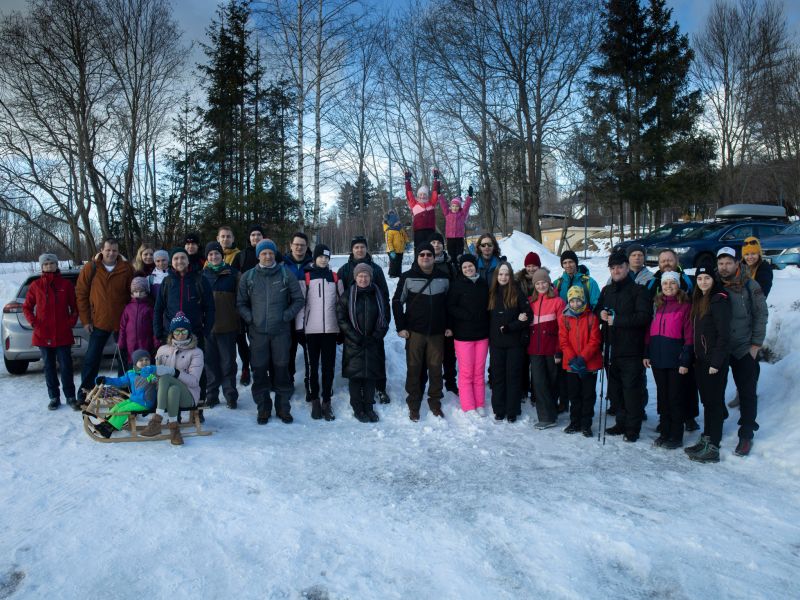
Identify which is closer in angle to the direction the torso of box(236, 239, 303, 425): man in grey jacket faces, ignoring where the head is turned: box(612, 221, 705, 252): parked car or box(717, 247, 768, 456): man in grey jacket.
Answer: the man in grey jacket

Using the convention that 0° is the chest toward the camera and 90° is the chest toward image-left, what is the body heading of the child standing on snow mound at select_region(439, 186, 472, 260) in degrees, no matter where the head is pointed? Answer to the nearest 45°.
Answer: approximately 0°

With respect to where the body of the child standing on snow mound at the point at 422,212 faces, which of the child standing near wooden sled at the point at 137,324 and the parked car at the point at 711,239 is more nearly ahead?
the child standing near wooden sled

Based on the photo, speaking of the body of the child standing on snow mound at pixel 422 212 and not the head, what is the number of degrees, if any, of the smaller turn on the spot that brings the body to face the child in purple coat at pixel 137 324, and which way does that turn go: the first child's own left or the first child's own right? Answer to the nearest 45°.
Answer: approximately 45° to the first child's own right

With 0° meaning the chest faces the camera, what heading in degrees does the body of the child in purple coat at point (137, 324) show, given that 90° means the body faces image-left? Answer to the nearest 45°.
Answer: approximately 0°

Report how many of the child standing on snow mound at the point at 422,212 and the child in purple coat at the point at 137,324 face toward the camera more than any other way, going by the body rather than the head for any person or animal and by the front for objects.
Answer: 2

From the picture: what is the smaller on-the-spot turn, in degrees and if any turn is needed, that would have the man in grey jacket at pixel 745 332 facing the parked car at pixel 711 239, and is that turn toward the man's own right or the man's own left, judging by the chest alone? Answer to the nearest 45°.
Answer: approximately 135° to the man's own right

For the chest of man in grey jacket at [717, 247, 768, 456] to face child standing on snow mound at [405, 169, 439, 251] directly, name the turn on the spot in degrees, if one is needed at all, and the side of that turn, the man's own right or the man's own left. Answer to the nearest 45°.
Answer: approximately 90° to the man's own right

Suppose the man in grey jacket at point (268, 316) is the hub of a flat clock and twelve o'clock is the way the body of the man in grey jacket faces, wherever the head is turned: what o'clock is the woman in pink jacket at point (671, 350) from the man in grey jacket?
The woman in pink jacket is roughly at 10 o'clock from the man in grey jacket.
